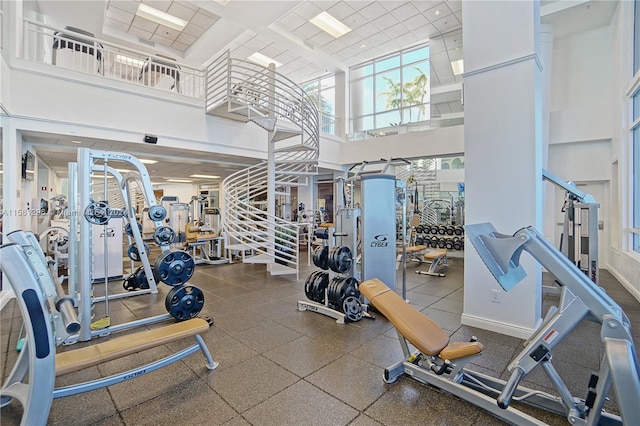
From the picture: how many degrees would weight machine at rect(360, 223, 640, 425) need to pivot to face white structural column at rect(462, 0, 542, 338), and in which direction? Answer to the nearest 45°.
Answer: approximately 135° to its left

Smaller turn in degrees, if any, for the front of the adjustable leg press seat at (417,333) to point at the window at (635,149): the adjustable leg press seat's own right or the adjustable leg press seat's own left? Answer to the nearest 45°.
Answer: approximately 90° to the adjustable leg press seat's own left

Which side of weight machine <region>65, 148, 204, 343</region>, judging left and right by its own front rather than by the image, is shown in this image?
left

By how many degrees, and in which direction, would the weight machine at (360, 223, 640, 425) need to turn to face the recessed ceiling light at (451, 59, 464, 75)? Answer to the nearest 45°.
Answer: approximately 135° to its left

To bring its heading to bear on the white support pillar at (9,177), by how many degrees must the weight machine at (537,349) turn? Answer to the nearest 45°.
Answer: approximately 135° to its right
